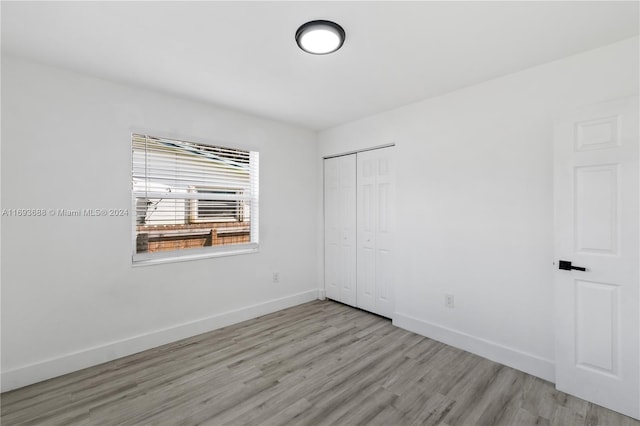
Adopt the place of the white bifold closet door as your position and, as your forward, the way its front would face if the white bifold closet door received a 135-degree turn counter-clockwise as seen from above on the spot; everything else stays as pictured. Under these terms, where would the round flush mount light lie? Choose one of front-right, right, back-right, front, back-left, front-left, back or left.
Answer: right

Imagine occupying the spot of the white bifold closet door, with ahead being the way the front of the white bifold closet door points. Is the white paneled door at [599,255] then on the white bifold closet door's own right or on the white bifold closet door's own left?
on the white bifold closet door's own left

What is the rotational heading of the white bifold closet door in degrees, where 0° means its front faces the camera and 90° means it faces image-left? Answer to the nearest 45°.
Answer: approximately 45°
